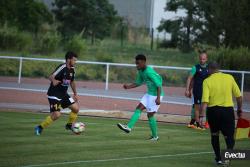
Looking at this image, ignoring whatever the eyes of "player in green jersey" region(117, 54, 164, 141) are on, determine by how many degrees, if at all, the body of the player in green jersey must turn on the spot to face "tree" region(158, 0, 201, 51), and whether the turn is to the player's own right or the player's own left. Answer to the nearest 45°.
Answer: approximately 135° to the player's own right

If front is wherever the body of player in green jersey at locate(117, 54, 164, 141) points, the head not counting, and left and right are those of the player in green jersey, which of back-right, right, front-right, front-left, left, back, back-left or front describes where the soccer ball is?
front-right

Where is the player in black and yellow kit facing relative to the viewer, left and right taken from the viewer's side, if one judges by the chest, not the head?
facing the viewer and to the right of the viewer

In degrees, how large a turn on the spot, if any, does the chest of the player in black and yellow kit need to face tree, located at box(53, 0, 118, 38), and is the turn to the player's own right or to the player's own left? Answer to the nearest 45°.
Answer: approximately 135° to the player's own left

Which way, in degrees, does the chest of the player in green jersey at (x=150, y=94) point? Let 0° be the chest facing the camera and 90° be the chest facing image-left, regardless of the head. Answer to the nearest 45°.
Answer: approximately 45°

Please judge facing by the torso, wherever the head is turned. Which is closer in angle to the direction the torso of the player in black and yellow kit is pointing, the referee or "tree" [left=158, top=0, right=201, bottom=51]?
the referee

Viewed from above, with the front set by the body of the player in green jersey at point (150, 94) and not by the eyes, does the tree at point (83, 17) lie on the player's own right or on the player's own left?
on the player's own right

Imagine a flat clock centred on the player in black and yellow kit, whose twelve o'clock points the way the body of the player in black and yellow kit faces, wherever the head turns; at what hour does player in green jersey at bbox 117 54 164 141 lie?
The player in green jersey is roughly at 11 o'clock from the player in black and yellow kit.

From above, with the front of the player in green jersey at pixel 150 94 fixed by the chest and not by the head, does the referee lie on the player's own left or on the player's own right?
on the player's own left

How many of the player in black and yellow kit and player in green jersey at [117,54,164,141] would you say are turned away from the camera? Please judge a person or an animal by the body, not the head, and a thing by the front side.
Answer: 0
